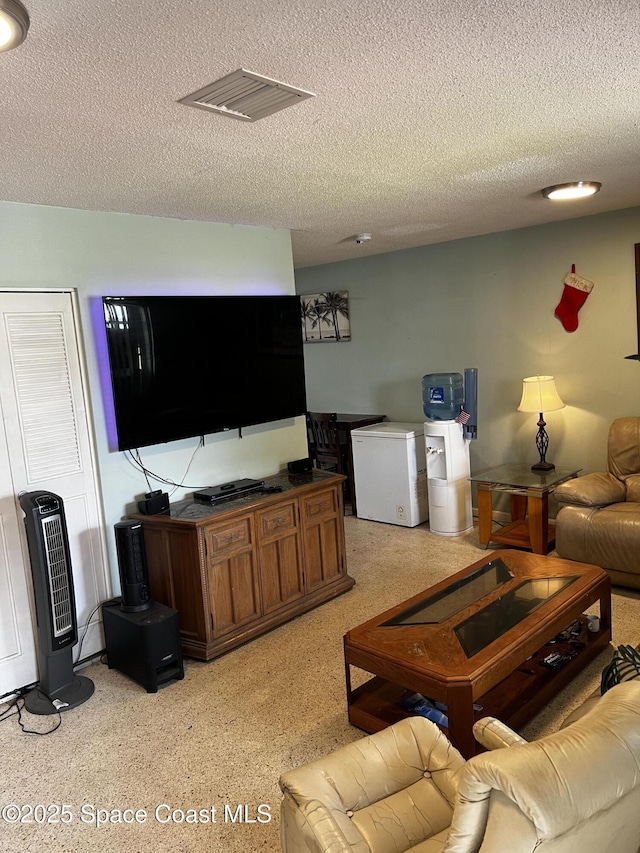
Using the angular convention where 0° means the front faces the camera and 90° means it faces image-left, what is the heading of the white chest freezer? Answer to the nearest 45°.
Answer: approximately 45°

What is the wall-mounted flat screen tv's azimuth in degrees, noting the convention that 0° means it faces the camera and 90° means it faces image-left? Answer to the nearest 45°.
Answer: approximately 315°

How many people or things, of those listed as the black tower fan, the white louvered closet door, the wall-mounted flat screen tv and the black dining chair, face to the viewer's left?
0

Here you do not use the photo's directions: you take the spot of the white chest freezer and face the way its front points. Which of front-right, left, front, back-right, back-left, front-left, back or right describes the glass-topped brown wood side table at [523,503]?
left

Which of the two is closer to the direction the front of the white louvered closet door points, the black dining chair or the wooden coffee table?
the wooden coffee table

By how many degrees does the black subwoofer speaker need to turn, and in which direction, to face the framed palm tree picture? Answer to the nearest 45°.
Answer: approximately 90° to its left

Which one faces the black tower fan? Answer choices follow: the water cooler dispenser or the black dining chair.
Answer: the water cooler dispenser

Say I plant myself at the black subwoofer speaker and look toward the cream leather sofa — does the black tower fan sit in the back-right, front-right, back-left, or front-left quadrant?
back-right

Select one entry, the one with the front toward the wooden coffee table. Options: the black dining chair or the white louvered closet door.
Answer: the white louvered closet door

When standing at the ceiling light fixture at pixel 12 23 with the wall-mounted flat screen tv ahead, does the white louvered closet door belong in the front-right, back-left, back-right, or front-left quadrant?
front-left

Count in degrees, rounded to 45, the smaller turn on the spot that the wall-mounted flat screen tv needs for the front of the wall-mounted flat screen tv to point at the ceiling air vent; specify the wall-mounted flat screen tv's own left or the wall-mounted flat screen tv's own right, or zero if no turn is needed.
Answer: approximately 45° to the wall-mounted flat screen tv's own right

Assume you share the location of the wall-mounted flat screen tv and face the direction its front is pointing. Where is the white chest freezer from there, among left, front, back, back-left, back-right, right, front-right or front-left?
left

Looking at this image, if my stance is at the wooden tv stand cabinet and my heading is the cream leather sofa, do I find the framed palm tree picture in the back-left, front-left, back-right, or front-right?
back-left

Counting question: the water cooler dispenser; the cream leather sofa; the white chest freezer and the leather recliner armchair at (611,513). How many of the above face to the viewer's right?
0

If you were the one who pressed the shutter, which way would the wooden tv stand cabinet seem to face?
facing the viewer and to the right of the viewer

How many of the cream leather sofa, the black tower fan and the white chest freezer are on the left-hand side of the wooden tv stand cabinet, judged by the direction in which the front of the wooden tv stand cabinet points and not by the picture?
1
